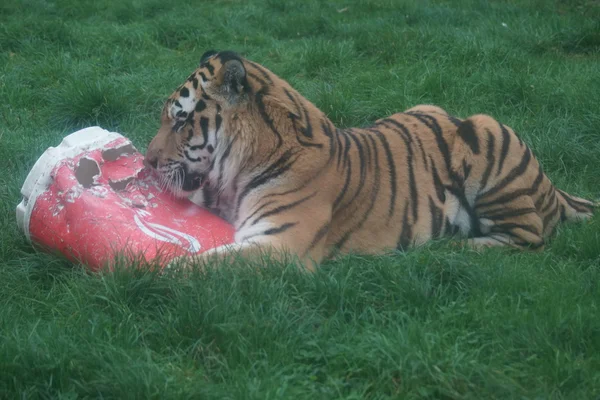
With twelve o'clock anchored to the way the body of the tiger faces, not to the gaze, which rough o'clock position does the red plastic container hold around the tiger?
The red plastic container is roughly at 11 o'clock from the tiger.

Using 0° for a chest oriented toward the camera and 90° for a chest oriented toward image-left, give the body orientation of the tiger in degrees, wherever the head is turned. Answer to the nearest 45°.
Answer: approximately 90°
